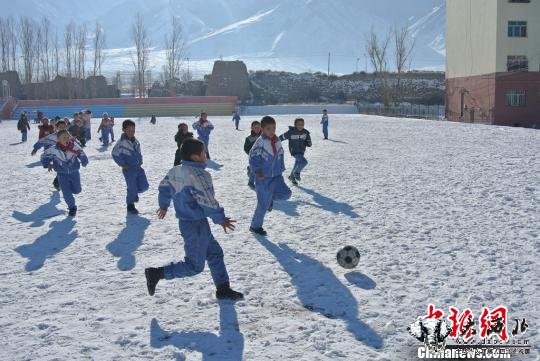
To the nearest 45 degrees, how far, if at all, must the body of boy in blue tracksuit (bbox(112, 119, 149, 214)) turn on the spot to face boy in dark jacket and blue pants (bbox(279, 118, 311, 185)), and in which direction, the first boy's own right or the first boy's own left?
approximately 90° to the first boy's own left

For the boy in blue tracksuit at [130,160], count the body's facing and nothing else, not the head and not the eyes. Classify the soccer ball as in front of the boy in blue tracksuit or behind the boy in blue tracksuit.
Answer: in front

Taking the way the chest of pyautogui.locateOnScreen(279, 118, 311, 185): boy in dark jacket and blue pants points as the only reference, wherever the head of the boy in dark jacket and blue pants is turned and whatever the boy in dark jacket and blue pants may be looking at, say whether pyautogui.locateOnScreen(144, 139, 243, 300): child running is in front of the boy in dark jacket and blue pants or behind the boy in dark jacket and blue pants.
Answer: in front

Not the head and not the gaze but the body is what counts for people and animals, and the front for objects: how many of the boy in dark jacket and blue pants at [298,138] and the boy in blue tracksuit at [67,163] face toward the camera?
2

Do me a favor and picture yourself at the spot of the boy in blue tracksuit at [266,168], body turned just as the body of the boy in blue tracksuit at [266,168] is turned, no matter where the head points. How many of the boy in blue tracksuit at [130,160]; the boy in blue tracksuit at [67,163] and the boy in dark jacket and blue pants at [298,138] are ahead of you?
0

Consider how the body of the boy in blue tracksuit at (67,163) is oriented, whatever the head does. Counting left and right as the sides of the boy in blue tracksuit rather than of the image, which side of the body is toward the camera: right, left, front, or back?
front

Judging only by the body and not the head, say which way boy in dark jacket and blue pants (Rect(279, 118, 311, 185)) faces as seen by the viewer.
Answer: toward the camera

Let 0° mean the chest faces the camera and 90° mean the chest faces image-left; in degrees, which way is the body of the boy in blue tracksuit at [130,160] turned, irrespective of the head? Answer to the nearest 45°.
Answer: approximately 315°

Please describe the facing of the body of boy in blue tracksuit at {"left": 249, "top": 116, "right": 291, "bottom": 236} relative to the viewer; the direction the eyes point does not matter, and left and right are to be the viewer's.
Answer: facing the viewer and to the right of the viewer

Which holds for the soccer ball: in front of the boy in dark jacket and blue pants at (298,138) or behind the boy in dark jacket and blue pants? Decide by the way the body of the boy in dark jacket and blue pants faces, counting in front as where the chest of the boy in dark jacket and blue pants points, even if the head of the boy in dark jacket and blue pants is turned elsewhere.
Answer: in front

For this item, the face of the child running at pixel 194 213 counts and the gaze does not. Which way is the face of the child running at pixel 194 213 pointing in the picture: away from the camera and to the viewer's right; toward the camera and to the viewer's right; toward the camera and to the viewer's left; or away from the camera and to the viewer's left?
away from the camera and to the viewer's right

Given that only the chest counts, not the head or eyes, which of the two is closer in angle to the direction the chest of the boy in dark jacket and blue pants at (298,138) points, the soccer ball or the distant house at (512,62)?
the soccer ball
